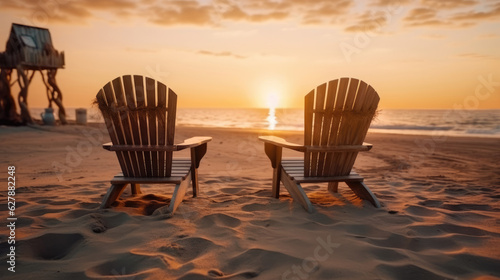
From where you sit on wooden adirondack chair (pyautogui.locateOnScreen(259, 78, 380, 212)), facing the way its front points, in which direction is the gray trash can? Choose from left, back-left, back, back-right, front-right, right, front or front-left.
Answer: front

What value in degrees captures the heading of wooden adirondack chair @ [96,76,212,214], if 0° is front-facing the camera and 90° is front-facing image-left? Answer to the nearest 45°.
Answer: approximately 225°

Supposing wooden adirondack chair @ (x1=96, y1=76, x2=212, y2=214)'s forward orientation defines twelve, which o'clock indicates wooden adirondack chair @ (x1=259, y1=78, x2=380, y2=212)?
wooden adirondack chair @ (x1=259, y1=78, x2=380, y2=212) is roughly at 2 o'clock from wooden adirondack chair @ (x1=96, y1=76, x2=212, y2=214).

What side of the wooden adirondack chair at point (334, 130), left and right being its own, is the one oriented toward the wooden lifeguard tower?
front

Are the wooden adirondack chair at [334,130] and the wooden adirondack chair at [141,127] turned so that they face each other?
no

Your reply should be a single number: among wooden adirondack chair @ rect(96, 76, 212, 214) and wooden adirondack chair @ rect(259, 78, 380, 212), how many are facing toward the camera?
0

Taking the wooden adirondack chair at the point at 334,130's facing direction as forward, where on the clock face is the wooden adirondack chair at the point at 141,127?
the wooden adirondack chair at the point at 141,127 is roughly at 10 o'clock from the wooden adirondack chair at the point at 334,130.

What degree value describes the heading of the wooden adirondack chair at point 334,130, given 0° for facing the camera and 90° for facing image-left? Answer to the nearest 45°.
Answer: approximately 135°

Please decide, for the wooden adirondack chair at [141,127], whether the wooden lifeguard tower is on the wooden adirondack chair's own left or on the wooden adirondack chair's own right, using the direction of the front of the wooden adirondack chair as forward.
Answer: on the wooden adirondack chair's own left

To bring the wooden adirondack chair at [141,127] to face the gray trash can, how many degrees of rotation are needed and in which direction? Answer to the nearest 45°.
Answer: approximately 45° to its left

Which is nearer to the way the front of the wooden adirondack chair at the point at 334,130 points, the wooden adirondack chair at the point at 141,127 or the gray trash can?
the gray trash can
